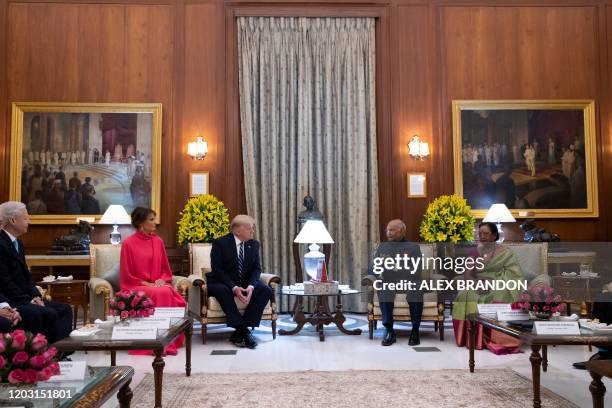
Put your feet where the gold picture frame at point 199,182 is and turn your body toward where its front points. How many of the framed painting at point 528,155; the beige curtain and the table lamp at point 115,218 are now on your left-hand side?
2

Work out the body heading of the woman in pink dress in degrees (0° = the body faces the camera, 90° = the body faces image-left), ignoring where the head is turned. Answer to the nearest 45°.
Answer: approximately 315°

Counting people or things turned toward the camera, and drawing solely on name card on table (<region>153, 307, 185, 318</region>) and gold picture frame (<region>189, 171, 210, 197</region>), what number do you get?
2

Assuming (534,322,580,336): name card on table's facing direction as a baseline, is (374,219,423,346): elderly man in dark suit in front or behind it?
behind

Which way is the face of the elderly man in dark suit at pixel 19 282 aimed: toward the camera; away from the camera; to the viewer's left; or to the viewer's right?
to the viewer's right

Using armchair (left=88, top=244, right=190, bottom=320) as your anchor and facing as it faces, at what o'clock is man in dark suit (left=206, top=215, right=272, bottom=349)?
The man in dark suit is roughly at 11 o'clock from the armchair.

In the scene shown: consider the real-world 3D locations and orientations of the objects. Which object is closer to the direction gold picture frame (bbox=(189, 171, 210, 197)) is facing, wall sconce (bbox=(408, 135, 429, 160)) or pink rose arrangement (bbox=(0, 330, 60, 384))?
the pink rose arrangement

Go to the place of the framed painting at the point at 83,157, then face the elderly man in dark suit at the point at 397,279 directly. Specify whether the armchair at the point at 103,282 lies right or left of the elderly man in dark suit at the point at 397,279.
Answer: right

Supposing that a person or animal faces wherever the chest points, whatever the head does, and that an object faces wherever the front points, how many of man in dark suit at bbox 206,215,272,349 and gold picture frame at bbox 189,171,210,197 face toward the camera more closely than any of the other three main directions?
2
